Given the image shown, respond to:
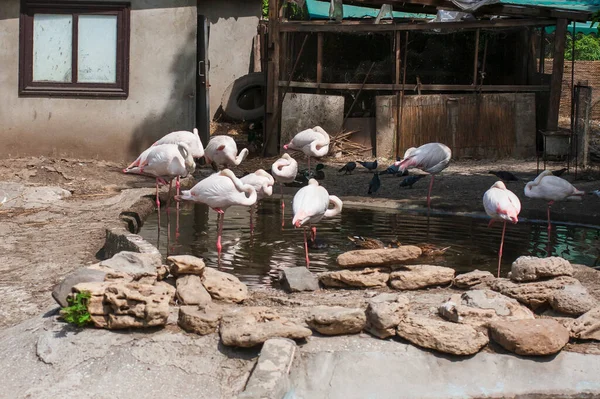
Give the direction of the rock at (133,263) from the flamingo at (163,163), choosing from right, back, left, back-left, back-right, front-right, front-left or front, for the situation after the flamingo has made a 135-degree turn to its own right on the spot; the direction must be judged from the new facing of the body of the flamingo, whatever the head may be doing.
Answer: front-left

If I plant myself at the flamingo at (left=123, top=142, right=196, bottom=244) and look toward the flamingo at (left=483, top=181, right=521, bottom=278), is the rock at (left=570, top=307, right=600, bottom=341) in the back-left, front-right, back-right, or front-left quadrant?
front-right

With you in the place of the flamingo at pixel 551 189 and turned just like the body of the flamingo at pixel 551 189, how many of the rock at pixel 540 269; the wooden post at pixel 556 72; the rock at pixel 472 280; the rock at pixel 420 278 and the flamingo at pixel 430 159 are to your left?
3

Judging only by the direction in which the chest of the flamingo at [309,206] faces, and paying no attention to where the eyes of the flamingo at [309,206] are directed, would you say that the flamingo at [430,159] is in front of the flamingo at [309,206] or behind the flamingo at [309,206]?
in front

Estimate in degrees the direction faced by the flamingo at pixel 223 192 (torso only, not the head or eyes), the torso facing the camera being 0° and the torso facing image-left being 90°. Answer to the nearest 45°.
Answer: approximately 270°

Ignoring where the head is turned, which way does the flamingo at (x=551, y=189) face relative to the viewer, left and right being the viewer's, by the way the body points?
facing to the left of the viewer

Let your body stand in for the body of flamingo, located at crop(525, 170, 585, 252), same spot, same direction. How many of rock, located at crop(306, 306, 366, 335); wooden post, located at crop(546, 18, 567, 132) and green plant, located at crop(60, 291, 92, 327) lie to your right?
1

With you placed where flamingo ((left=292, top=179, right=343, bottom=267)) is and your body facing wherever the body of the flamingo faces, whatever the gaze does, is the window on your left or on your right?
on your left

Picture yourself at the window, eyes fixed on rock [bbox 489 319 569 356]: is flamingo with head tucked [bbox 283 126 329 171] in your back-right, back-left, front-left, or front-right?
front-left

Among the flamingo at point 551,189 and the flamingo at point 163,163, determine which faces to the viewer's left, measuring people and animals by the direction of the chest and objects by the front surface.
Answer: the flamingo at point 551,189

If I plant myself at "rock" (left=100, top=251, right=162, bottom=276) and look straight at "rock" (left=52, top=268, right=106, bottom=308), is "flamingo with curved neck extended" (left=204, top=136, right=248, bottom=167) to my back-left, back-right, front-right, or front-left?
back-right

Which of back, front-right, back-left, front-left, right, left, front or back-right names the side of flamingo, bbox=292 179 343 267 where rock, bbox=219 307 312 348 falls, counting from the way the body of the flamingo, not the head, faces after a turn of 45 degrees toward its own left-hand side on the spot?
back

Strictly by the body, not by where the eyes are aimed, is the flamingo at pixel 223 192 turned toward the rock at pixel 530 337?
no
